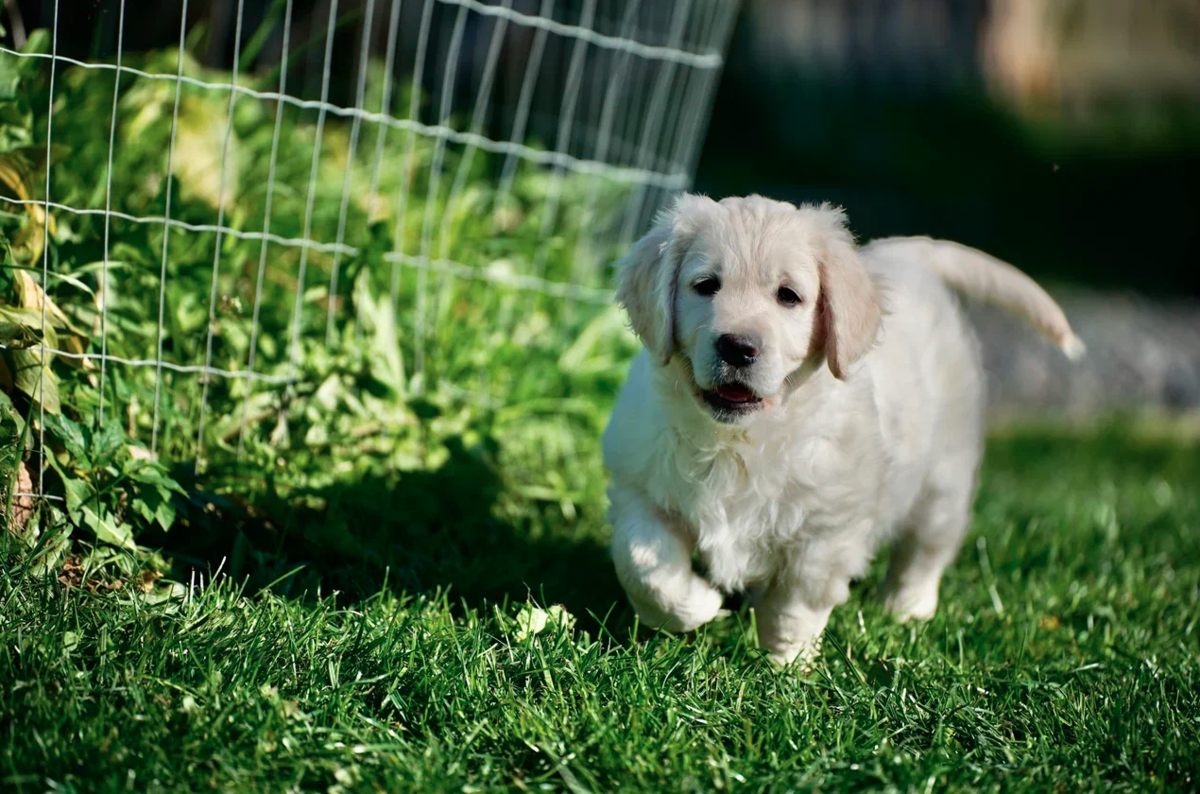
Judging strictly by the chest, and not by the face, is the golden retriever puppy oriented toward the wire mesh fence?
no
